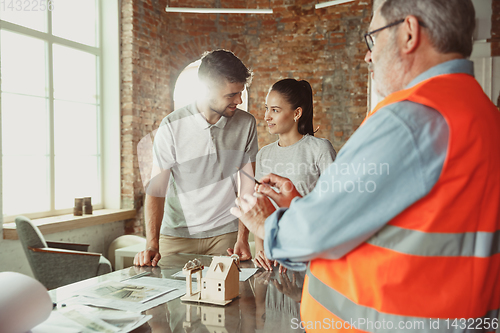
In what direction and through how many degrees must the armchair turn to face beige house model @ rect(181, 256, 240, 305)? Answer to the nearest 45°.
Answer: approximately 90° to its right

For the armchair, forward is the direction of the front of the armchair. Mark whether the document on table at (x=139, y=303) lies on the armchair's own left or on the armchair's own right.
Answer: on the armchair's own right

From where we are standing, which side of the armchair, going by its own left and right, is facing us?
right

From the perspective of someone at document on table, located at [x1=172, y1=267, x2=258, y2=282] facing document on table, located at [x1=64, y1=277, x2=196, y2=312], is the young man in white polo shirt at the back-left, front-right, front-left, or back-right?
back-right

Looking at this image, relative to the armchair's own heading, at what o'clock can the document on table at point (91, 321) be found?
The document on table is roughly at 3 o'clock from the armchair.
